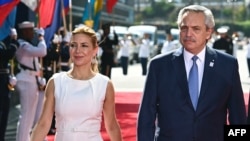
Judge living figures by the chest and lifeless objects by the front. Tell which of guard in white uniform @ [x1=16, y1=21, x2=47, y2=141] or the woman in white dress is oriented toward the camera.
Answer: the woman in white dress

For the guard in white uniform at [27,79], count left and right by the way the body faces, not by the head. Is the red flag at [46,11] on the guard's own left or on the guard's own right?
on the guard's own left

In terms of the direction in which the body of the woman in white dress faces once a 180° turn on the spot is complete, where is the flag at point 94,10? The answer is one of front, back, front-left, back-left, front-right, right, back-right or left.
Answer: front

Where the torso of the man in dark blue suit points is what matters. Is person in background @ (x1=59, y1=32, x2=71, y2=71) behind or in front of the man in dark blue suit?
behind

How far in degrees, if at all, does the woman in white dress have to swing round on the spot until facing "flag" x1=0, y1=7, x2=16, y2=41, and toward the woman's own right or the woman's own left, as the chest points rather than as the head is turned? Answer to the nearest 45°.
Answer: approximately 180°

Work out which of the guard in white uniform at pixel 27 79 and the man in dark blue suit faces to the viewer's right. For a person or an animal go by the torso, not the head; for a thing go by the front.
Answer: the guard in white uniform

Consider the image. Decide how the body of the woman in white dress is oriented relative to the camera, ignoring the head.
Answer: toward the camera

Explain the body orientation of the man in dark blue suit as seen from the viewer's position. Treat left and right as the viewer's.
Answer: facing the viewer

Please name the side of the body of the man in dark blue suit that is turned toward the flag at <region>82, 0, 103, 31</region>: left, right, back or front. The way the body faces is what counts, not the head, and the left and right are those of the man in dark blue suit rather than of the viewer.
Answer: back

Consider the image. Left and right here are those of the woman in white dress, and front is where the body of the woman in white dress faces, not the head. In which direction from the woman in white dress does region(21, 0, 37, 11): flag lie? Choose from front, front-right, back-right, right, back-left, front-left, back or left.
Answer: back

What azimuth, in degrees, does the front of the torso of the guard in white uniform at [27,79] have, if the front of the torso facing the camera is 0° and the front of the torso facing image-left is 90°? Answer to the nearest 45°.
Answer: approximately 270°
